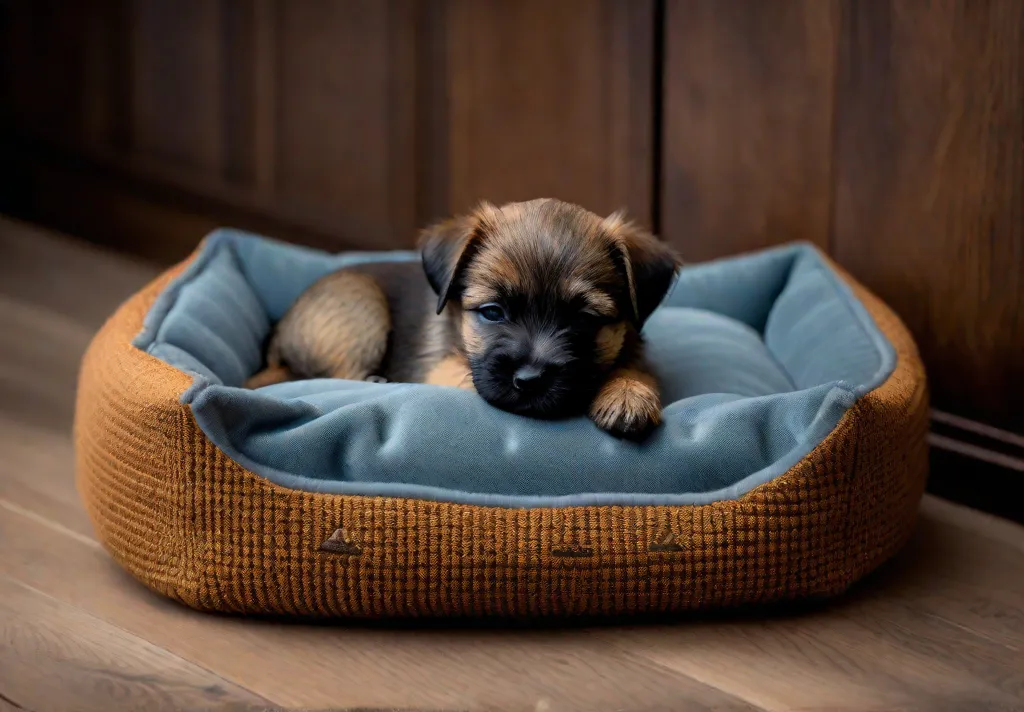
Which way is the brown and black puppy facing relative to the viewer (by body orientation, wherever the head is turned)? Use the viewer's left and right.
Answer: facing the viewer and to the right of the viewer
